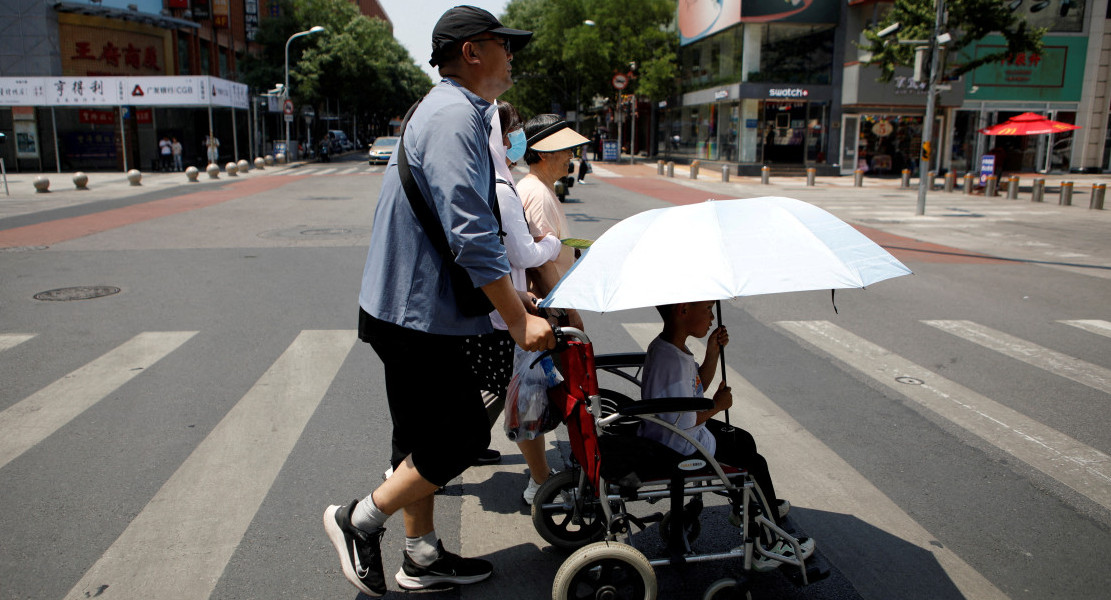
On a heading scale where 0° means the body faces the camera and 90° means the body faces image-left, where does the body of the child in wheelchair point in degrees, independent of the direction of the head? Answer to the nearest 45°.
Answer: approximately 270°

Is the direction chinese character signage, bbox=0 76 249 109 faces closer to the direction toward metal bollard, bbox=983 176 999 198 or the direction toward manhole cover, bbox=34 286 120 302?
the manhole cover

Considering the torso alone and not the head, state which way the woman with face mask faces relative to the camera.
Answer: to the viewer's right

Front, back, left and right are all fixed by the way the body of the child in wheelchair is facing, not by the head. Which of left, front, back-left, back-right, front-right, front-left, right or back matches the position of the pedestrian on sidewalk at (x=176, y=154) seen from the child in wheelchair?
back-left

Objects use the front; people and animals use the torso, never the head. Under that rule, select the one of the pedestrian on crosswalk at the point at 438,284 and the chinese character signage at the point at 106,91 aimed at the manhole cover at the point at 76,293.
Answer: the chinese character signage

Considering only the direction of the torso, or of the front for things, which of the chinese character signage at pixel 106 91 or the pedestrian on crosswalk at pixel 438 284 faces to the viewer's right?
the pedestrian on crosswalk

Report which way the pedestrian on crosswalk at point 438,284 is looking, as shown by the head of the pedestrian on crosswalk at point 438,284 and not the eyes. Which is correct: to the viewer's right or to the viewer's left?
to the viewer's right

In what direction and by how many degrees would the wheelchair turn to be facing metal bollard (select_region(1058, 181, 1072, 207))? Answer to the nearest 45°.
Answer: approximately 45° to its left

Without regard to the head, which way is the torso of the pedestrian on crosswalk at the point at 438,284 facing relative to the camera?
to the viewer's right

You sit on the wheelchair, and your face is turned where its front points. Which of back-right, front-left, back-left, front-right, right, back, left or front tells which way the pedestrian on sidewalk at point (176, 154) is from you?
back-left

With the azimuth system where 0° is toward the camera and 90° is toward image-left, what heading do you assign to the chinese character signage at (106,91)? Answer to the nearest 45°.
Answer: approximately 0°

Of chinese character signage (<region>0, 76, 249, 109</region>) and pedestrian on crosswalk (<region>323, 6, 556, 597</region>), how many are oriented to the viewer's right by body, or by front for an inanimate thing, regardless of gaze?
1

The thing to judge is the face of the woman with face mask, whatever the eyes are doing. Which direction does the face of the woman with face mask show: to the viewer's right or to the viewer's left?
to the viewer's right

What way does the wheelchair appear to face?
to the viewer's right

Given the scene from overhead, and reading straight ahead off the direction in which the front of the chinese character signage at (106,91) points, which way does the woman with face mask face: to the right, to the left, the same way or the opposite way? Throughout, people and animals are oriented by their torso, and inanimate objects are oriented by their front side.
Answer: to the left

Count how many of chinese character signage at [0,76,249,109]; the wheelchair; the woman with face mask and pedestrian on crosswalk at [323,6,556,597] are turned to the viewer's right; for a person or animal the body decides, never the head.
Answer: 3

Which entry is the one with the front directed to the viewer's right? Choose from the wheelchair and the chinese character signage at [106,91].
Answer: the wheelchair

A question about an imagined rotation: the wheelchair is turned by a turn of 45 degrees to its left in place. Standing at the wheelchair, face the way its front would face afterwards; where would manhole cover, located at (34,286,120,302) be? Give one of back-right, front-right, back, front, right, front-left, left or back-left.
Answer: left
